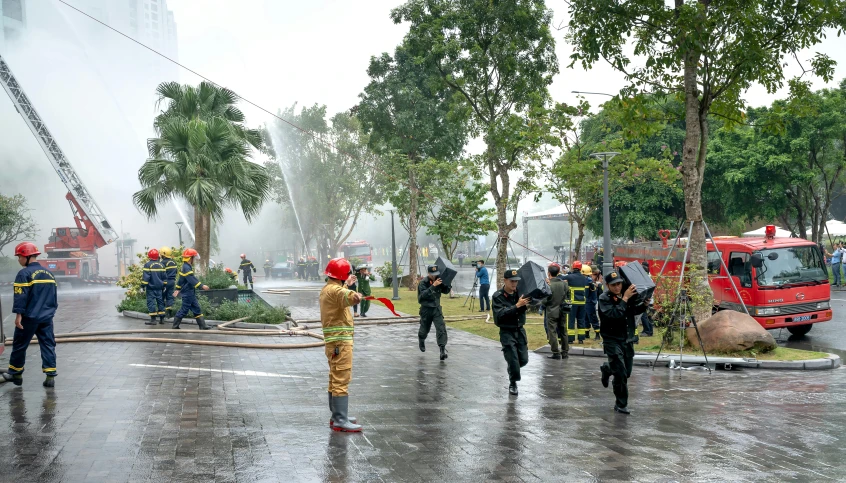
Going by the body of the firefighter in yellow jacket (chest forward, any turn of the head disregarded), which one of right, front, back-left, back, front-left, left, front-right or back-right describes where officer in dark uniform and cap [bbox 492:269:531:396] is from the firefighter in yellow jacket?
front-left

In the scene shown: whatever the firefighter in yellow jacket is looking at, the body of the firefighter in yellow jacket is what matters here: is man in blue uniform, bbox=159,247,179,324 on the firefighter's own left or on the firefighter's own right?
on the firefighter's own left

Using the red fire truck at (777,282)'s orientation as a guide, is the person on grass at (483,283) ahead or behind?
behind

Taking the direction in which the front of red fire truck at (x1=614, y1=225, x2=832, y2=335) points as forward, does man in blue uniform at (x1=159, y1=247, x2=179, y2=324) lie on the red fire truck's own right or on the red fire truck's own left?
on the red fire truck's own right

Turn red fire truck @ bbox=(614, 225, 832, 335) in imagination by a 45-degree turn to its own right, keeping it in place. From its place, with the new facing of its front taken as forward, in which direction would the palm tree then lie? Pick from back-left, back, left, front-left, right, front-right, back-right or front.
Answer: right

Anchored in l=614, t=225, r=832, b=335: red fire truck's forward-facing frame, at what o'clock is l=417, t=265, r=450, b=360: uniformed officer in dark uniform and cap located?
The uniformed officer in dark uniform and cap is roughly at 3 o'clock from the red fire truck.

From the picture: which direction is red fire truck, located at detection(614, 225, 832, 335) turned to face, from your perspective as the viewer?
facing the viewer and to the right of the viewer

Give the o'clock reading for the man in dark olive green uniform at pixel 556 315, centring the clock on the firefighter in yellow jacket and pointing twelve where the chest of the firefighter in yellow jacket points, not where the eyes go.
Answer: The man in dark olive green uniform is roughly at 10 o'clock from the firefighter in yellow jacket.

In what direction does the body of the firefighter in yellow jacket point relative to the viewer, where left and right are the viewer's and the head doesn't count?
facing to the right of the viewer

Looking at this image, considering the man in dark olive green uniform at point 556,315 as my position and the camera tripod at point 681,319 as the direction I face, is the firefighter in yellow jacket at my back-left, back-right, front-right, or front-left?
back-right

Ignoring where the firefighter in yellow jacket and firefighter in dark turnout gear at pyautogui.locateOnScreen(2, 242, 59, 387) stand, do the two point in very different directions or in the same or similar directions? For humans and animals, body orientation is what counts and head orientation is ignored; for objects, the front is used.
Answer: very different directions
